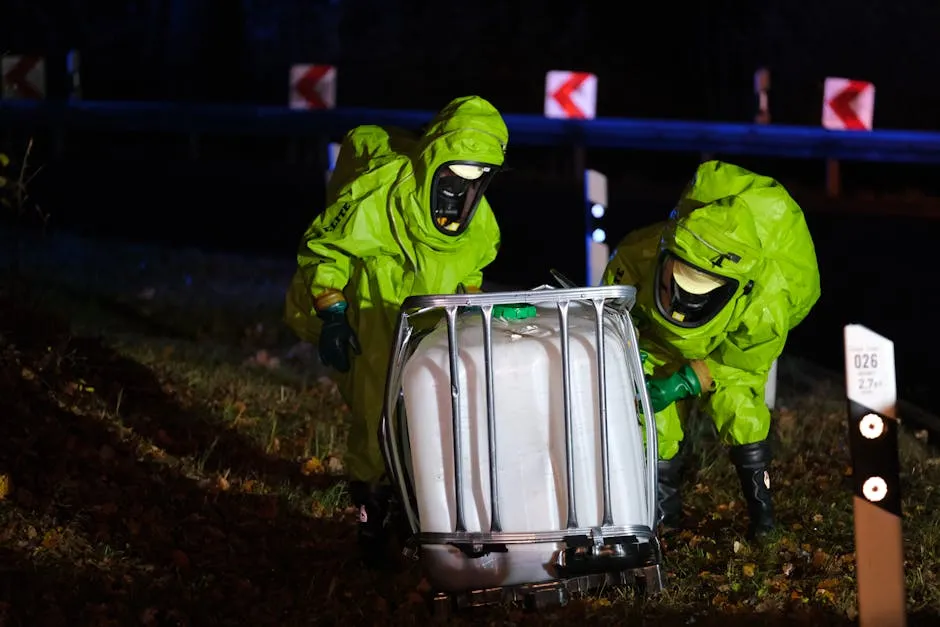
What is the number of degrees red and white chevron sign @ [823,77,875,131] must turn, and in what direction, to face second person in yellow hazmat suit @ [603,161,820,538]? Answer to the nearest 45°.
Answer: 0° — it already faces them

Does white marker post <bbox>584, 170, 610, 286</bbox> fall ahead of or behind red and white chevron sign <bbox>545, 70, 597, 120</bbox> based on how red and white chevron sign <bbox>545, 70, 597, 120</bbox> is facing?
ahead

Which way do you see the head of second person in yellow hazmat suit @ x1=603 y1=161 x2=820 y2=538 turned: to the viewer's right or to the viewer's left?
to the viewer's left

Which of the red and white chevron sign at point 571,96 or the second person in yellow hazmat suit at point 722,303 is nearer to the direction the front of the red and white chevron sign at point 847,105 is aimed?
the second person in yellow hazmat suit

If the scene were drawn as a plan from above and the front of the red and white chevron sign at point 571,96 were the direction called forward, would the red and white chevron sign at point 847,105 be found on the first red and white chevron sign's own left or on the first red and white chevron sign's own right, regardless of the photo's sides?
on the first red and white chevron sign's own left

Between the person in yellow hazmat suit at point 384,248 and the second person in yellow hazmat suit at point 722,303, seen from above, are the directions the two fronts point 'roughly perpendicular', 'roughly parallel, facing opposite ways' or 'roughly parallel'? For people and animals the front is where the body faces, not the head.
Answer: roughly perpendicular

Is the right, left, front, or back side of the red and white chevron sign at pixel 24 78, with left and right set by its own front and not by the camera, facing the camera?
front

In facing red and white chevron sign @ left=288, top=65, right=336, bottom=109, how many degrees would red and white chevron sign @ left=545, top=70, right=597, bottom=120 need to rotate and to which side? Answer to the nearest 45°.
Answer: approximately 90° to its right

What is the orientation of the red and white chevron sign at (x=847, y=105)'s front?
toward the camera

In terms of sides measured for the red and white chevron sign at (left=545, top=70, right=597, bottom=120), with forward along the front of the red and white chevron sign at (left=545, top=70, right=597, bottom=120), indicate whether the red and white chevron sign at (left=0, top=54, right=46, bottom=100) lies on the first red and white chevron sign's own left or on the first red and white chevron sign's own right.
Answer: on the first red and white chevron sign's own right

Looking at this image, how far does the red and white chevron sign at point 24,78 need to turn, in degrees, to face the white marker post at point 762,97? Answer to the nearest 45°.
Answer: approximately 90° to its left

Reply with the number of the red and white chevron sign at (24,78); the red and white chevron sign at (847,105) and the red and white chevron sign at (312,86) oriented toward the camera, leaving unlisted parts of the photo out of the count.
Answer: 3

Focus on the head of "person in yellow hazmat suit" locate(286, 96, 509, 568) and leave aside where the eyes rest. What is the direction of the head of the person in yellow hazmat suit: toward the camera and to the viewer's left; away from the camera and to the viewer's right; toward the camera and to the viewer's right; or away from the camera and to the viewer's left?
toward the camera and to the viewer's right

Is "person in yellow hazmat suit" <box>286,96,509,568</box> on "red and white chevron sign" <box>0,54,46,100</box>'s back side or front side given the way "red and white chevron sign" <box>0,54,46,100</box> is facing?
on the front side

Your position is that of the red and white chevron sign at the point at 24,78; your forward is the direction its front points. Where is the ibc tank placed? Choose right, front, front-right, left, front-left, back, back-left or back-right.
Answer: front

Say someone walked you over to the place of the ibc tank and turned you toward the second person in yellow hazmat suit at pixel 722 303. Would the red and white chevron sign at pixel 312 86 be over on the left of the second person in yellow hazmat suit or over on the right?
left
